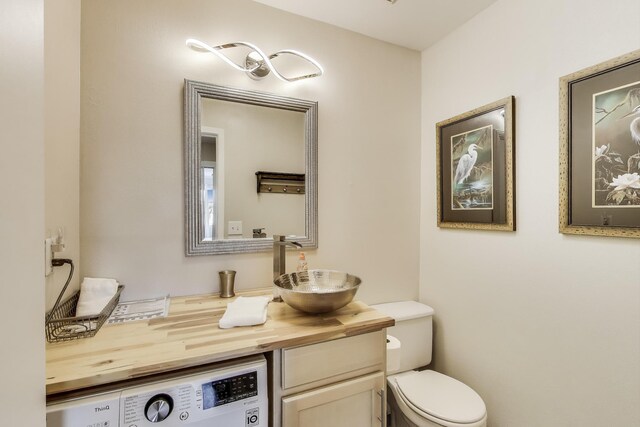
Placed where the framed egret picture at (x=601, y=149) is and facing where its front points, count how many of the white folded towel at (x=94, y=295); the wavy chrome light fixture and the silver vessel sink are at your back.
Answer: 0

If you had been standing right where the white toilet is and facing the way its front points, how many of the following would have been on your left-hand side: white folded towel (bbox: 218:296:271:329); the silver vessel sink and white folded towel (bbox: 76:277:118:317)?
0

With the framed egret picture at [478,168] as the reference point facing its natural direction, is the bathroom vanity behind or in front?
in front

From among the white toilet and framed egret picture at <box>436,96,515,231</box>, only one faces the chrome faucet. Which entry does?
the framed egret picture

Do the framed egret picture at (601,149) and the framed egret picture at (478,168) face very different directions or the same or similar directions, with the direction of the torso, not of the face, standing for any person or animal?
same or similar directions

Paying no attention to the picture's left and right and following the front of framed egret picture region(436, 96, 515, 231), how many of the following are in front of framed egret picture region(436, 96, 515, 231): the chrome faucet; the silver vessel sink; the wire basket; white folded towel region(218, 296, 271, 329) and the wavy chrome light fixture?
5

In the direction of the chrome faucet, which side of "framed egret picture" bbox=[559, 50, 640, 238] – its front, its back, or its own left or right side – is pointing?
front

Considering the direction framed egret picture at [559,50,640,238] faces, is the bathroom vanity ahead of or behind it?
ahead

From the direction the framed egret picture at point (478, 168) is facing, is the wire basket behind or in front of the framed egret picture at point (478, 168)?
in front

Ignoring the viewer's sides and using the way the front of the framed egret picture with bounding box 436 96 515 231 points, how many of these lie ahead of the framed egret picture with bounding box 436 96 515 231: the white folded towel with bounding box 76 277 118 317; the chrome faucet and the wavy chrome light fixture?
3

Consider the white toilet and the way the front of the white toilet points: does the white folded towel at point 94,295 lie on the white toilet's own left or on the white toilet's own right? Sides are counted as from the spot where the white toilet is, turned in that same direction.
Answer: on the white toilet's own right

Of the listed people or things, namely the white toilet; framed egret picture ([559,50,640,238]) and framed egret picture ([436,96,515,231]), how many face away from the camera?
0

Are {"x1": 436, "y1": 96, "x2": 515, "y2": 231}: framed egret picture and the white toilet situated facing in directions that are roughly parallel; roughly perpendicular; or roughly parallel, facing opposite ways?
roughly perpendicular

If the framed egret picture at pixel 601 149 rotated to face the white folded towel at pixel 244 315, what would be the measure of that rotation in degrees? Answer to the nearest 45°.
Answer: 0° — it already faces it

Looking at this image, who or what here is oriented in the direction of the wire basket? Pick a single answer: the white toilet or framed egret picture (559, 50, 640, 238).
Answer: the framed egret picture

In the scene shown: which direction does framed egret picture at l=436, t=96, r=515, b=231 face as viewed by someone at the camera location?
facing the viewer and to the left of the viewer

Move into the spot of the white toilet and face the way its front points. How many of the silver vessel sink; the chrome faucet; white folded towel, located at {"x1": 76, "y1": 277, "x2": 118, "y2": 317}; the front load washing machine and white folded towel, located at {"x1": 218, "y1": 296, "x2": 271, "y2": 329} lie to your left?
0

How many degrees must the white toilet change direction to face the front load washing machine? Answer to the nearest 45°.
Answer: approximately 90° to its right

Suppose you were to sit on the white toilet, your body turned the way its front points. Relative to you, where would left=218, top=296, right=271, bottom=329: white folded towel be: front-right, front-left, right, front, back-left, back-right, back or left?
right

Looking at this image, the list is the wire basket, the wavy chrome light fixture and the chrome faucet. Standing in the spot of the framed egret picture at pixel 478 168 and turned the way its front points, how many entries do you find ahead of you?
3
